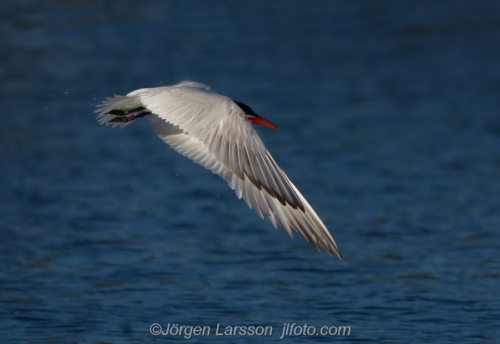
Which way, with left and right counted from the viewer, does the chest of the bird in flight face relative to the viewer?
facing to the right of the viewer
